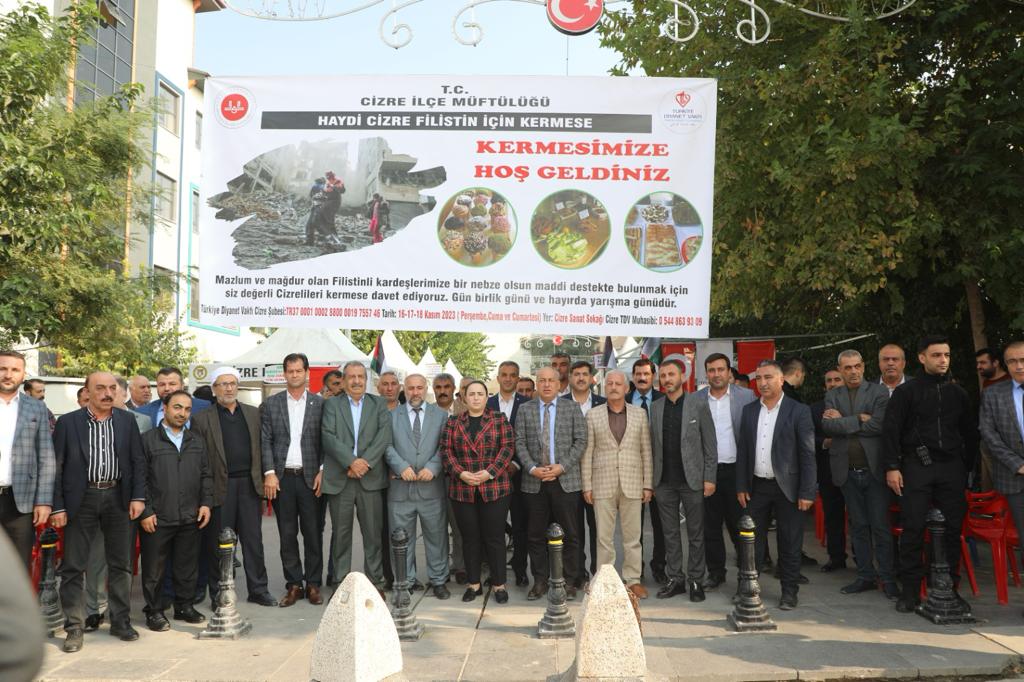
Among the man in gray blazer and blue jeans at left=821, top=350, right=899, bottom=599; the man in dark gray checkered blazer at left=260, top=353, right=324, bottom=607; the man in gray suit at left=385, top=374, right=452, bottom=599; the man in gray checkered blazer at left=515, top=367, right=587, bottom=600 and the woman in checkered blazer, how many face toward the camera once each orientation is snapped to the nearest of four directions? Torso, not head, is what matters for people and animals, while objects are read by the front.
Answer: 5

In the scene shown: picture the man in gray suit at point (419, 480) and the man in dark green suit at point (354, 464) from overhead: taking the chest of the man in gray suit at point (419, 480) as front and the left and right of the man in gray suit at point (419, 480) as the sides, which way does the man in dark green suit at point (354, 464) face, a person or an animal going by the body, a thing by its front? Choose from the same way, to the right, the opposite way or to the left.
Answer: the same way

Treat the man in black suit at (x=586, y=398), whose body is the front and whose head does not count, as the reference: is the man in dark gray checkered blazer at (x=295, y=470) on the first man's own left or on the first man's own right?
on the first man's own right

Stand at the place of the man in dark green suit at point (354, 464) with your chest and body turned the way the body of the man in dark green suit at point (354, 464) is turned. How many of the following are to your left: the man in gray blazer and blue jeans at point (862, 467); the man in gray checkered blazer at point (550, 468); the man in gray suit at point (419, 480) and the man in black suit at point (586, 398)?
4

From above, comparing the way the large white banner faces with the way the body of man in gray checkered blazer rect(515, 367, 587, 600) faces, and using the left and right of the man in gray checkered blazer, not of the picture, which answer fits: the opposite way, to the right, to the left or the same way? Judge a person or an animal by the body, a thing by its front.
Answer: the same way

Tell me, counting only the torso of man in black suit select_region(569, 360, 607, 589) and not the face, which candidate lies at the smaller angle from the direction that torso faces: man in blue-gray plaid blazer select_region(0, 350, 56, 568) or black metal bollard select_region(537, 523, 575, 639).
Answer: the black metal bollard

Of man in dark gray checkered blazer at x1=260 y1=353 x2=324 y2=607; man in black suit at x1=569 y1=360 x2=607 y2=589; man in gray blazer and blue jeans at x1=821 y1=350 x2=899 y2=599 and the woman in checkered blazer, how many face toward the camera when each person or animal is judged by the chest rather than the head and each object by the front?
4

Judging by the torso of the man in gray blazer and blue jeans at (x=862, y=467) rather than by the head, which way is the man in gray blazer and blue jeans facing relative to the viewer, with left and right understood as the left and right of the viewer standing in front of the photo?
facing the viewer

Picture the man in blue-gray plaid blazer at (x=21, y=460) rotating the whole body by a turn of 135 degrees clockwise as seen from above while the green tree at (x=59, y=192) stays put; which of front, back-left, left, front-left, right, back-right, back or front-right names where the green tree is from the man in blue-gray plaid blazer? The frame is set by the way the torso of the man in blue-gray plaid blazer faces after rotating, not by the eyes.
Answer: front-right

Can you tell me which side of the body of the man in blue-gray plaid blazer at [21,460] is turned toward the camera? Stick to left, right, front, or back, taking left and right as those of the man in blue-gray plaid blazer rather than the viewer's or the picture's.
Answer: front

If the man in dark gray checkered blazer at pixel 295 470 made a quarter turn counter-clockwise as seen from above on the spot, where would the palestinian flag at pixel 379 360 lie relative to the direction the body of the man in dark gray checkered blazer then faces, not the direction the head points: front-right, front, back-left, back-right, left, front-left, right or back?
left

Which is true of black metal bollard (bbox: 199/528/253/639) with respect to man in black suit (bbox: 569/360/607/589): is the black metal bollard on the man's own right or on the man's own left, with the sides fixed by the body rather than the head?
on the man's own right

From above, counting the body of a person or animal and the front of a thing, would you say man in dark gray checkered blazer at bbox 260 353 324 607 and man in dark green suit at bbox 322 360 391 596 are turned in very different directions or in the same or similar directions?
same or similar directions

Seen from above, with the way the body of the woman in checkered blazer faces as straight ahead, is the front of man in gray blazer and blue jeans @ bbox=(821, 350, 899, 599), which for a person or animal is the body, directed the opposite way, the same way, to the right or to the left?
the same way

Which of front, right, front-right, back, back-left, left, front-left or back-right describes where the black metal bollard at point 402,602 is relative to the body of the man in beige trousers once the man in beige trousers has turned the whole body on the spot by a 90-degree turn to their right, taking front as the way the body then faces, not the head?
front-left
